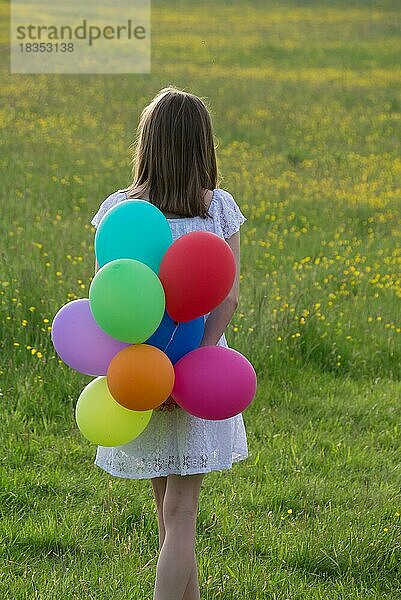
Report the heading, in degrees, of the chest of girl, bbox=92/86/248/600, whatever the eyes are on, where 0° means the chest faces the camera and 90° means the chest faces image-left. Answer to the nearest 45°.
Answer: approximately 180°
